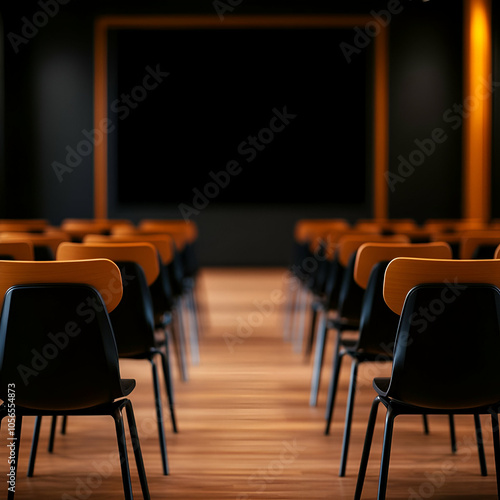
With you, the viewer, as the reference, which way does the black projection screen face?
facing the viewer

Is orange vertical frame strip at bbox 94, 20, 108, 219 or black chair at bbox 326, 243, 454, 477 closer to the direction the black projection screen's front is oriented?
the black chair

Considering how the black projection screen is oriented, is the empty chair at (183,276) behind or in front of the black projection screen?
in front

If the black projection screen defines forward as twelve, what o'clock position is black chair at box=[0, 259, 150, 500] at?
The black chair is roughly at 12 o'clock from the black projection screen.

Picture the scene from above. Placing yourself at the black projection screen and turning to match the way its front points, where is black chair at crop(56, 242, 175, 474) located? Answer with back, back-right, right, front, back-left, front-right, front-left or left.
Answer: front

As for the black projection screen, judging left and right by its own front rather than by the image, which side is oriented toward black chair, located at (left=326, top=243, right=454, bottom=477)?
front

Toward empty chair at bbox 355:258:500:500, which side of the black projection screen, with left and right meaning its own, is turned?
front

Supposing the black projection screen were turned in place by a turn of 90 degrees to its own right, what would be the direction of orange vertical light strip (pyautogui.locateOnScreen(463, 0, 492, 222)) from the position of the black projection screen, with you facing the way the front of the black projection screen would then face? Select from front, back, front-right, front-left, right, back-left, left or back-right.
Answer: back-left

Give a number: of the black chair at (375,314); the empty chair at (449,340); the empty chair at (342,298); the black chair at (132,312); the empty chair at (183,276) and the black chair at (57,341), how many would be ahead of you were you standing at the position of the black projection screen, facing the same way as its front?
6

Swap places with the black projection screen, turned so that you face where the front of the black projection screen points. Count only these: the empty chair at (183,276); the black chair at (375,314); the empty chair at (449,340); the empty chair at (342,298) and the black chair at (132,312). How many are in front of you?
5

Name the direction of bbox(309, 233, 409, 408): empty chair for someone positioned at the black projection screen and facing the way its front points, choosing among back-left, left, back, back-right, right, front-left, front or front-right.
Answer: front
